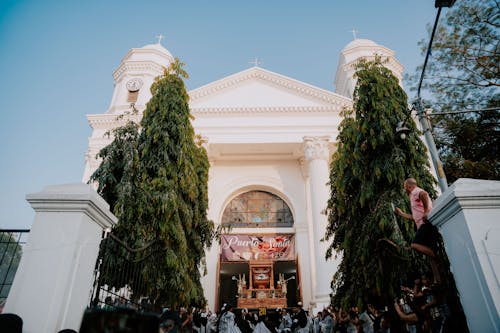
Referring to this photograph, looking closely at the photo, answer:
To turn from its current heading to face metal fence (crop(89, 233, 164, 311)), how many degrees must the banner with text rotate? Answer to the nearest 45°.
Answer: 0° — it already faces it
